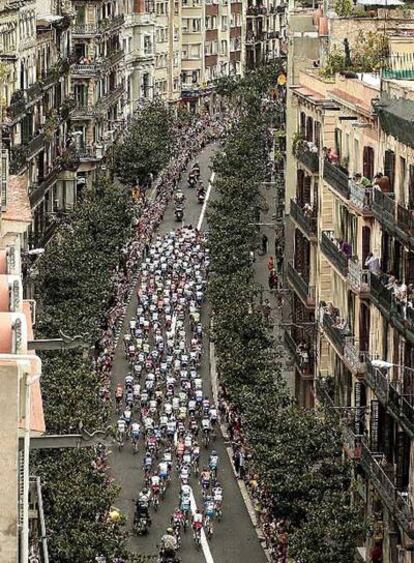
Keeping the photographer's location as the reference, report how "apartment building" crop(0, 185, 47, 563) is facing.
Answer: facing to the right of the viewer
